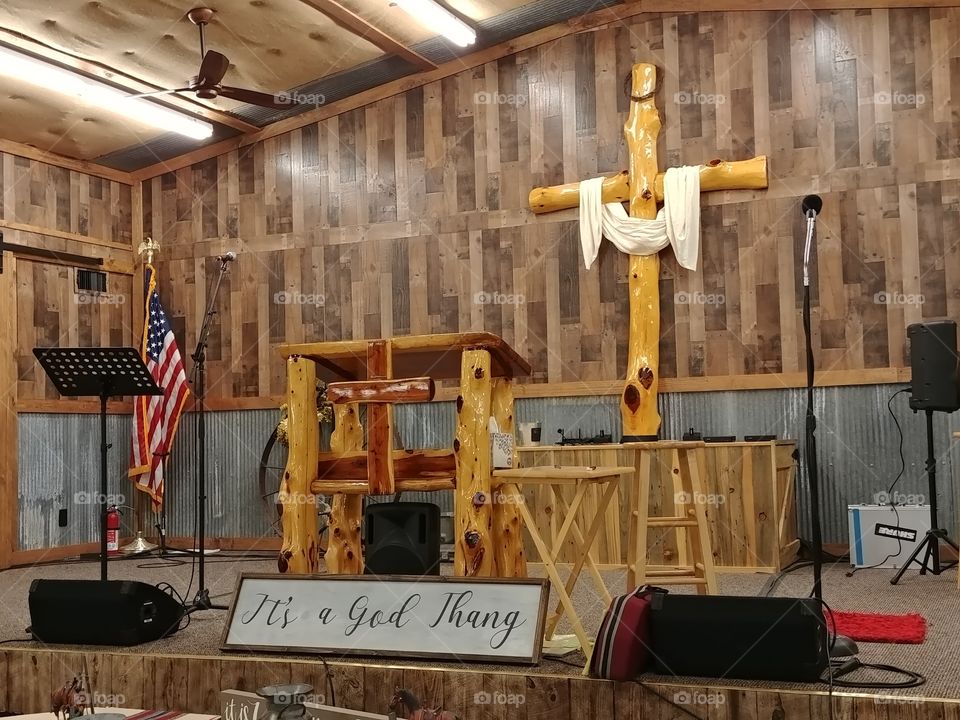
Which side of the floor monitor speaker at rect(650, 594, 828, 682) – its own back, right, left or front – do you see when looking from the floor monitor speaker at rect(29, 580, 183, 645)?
left

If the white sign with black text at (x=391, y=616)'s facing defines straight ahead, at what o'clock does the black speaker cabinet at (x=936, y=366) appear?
The black speaker cabinet is roughly at 8 o'clock from the white sign with black text.

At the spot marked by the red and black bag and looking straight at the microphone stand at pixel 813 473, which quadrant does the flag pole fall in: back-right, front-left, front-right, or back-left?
back-left

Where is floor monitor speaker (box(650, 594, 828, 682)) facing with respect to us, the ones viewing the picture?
facing away from the viewer

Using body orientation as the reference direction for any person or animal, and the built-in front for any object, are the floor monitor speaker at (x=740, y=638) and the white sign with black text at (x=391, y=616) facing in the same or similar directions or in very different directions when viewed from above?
very different directions

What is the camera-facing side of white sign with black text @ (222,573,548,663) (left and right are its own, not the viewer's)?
front

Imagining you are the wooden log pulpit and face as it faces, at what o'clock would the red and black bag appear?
The red and black bag is roughly at 11 o'clock from the wooden log pulpit.

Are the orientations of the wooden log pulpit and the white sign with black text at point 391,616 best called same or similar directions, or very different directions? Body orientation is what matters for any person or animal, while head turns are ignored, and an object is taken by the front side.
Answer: same or similar directions

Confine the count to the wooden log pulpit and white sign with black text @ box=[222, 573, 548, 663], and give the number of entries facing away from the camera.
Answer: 0

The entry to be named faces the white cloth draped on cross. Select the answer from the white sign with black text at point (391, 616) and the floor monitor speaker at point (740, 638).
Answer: the floor monitor speaker

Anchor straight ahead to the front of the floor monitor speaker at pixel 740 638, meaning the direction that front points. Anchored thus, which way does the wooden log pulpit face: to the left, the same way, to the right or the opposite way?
the opposite way

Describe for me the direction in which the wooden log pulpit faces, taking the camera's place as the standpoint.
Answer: facing the viewer

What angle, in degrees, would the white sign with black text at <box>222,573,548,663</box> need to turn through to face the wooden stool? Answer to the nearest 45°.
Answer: approximately 90° to its left

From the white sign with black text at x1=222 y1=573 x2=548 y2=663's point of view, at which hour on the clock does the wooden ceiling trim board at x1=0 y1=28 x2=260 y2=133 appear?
The wooden ceiling trim board is roughly at 5 o'clock from the white sign with black text.

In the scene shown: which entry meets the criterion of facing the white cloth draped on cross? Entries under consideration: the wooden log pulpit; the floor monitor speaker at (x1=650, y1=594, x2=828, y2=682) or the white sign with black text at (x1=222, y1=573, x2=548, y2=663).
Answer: the floor monitor speaker

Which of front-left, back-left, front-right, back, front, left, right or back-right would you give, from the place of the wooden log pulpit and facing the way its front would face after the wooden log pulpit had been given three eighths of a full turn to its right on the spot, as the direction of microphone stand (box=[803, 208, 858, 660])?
back
